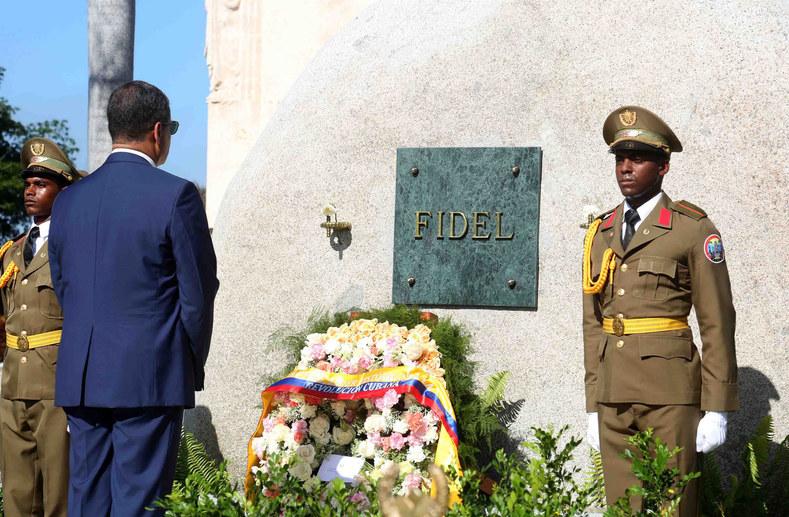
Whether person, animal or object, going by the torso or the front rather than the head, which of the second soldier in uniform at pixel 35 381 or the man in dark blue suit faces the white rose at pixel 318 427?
the man in dark blue suit

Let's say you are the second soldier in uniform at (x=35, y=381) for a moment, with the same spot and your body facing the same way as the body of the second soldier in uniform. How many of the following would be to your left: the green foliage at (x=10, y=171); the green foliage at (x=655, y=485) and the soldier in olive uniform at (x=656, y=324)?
2

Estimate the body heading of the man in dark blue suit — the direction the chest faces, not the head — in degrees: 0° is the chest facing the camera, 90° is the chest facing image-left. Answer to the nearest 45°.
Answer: approximately 225°

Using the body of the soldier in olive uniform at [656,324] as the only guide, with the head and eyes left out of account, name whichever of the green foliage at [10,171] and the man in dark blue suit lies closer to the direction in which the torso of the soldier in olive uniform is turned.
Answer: the man in dark blue suit

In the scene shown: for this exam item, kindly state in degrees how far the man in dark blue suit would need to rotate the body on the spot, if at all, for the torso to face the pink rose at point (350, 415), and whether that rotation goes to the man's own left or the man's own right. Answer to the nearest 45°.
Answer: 0° — they already face it

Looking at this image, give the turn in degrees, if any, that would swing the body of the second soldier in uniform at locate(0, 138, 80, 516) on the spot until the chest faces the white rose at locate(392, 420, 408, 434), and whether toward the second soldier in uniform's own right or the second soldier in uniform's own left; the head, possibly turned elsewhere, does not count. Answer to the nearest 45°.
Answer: approximately 135° to the second soldier in uniform's own left

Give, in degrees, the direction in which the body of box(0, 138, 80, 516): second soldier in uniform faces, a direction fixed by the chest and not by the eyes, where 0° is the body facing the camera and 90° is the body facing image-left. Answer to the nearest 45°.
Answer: approximately 45°

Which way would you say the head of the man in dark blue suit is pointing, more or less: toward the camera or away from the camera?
away from the camera

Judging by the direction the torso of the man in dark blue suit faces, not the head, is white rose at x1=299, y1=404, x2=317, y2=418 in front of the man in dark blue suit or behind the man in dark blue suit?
in front

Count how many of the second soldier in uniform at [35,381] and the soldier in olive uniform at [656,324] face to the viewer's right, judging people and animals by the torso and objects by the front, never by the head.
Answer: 0

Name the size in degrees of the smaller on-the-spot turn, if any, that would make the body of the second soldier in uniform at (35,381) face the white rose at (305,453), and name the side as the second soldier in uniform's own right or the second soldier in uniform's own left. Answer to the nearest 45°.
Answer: approximately 135° to the second soldier in uniform's own left
